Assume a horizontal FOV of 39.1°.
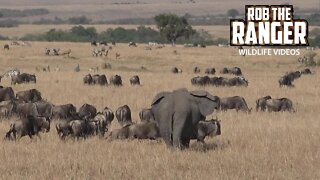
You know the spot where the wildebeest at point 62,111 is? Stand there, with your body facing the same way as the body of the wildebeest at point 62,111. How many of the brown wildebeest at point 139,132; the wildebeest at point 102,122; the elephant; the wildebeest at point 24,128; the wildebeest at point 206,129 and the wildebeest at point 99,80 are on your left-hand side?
1

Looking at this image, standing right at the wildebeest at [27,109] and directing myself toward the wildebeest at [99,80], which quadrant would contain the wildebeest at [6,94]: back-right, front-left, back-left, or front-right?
front-left
